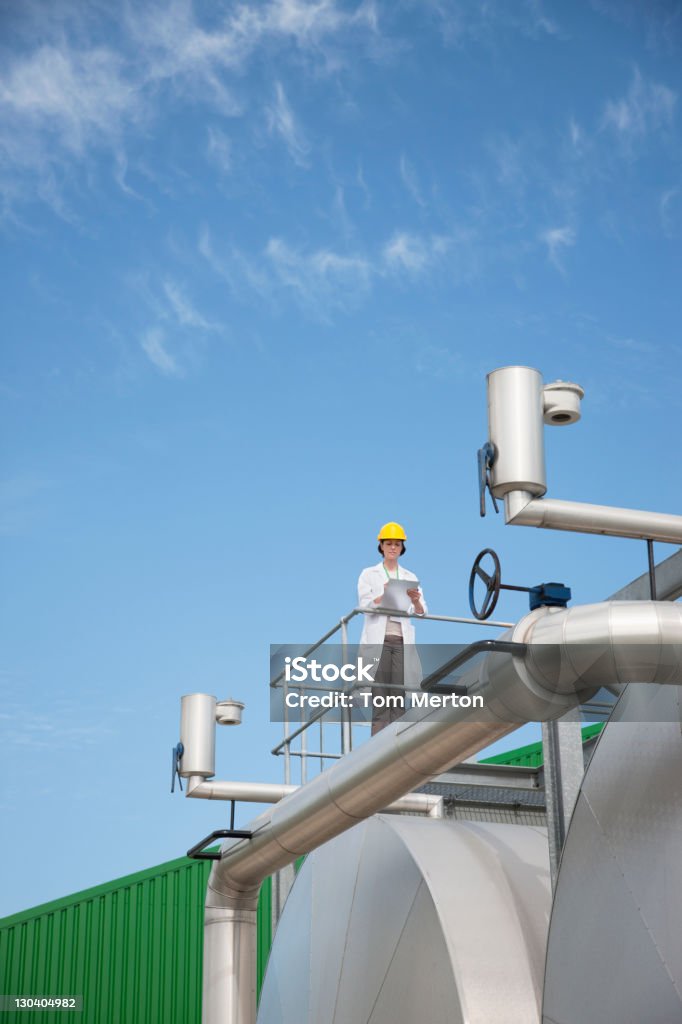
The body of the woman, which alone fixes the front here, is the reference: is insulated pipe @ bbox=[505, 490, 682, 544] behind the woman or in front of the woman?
in front

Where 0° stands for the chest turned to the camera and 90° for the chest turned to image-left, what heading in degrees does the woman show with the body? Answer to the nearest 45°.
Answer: approximately 0°

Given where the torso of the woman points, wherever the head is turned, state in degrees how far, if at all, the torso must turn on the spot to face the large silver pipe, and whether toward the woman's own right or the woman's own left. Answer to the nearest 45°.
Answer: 0° — they already face it
